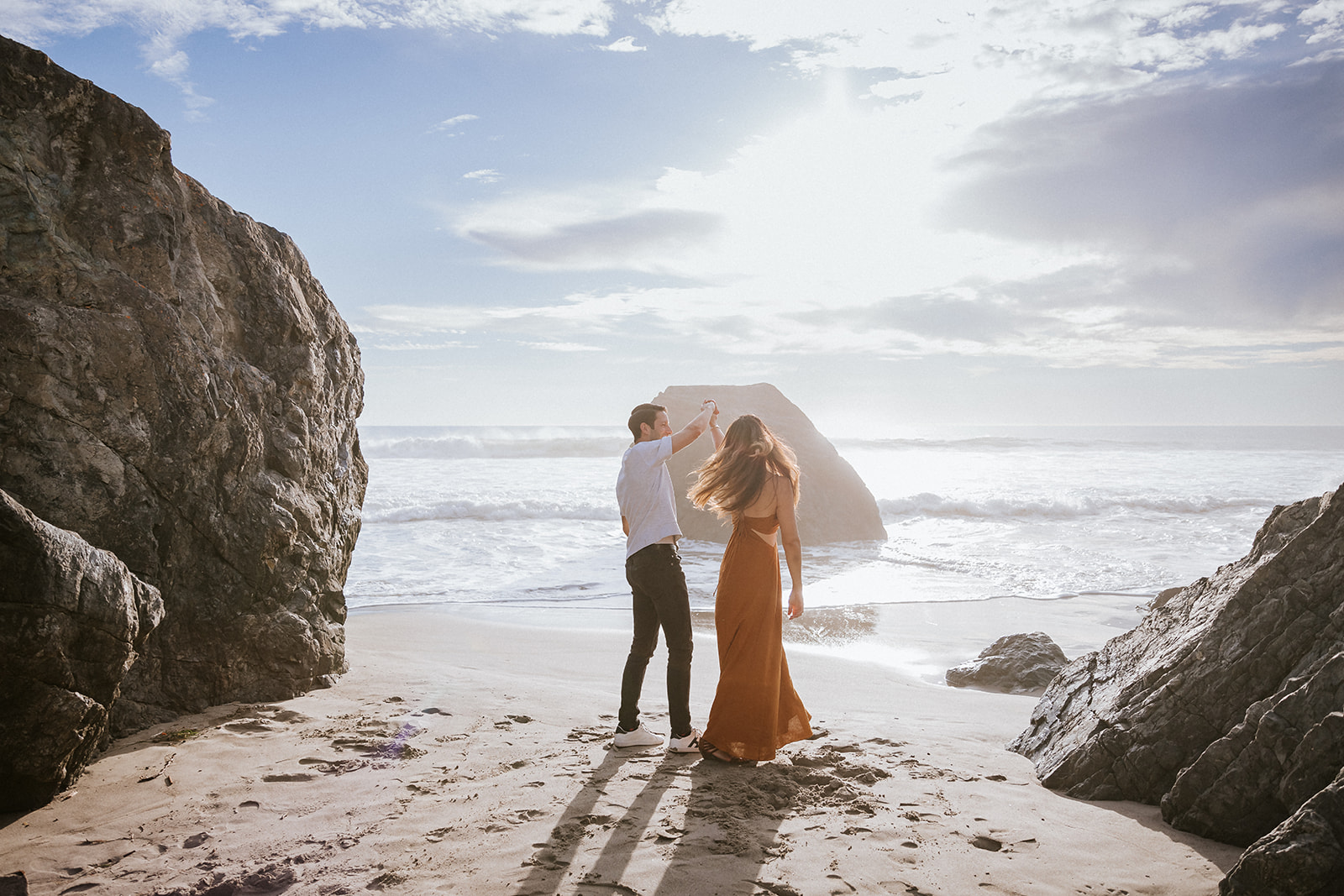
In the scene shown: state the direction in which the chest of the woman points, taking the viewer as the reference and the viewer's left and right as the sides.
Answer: facing away from the viewer

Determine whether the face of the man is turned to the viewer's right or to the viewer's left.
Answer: to the viewer's right

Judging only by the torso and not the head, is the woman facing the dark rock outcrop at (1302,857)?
no

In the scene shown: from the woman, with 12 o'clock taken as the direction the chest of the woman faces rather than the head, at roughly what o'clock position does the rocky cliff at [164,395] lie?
The rocky cliff is roughly at 9 o'clock from the woman.

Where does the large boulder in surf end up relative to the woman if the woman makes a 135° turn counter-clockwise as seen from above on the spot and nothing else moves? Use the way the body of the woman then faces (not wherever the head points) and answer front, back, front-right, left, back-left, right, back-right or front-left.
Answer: back-right

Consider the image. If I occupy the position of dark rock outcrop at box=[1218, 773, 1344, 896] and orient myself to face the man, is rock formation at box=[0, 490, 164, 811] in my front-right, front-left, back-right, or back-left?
front-left

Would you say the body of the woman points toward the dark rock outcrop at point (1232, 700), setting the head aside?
no

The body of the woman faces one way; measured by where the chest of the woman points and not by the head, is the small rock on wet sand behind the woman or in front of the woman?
in front
